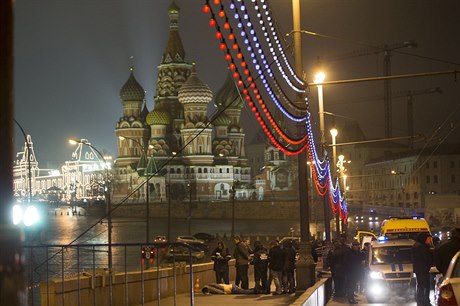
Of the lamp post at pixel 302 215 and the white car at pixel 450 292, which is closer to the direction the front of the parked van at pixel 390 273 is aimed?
the white car

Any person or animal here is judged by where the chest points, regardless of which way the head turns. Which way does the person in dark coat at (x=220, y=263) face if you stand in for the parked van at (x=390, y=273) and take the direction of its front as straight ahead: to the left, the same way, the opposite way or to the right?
the same way

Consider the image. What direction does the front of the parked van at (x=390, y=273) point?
toward the camera

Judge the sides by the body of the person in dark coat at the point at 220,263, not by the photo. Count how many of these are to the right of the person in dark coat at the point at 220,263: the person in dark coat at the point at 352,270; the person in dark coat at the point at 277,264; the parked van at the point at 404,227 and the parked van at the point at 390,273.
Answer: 0

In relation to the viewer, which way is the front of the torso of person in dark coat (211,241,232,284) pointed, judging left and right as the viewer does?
facing the viewer
